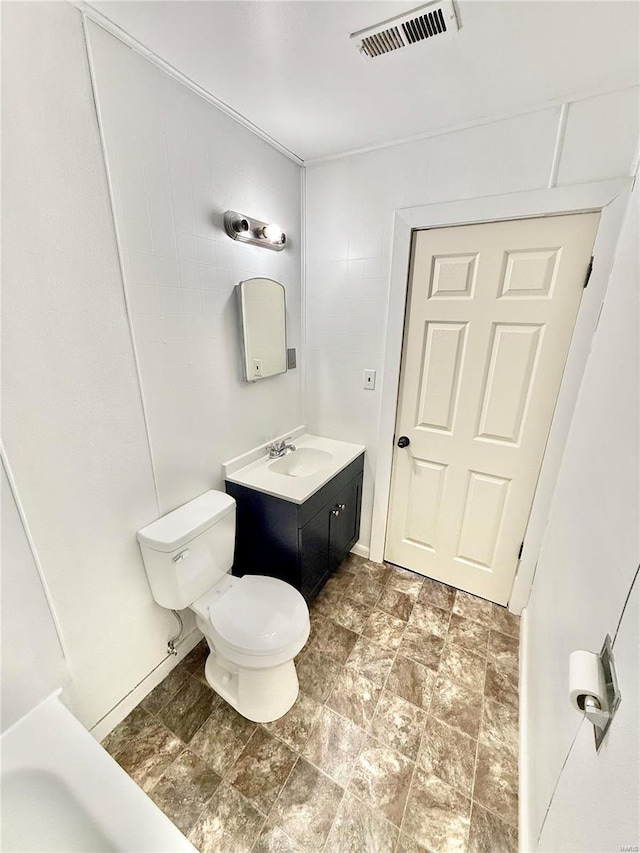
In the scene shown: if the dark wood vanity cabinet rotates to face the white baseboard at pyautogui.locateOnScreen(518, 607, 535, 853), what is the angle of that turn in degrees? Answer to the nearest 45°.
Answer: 0° — it already faces it

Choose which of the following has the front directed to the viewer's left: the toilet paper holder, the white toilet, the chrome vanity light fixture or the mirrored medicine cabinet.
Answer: the toilet paper holder

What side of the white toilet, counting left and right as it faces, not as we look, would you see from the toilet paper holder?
front

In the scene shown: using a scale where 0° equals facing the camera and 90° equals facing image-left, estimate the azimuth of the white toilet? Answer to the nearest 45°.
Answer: approximately 315°

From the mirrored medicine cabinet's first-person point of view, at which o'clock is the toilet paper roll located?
The toilet paper roll is roughly at 1 o'clock from the mirrored medicine cabinet.

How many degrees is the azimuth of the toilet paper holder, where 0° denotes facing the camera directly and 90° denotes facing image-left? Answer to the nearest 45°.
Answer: approximately 90°

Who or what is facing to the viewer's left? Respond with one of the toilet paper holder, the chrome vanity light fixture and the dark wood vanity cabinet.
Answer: the toilet paper holder

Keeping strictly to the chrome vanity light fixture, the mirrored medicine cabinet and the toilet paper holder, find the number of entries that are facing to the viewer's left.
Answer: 1
